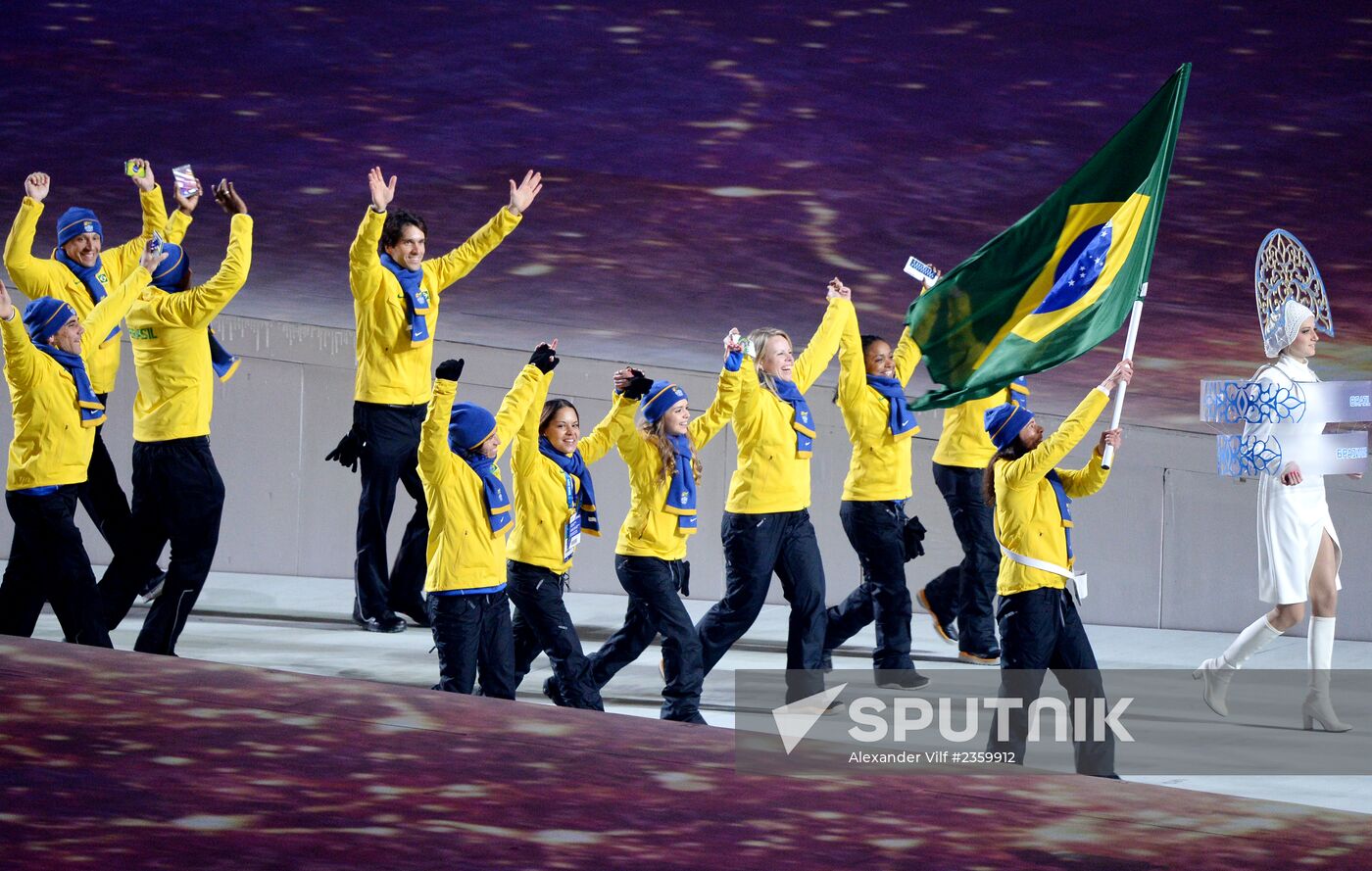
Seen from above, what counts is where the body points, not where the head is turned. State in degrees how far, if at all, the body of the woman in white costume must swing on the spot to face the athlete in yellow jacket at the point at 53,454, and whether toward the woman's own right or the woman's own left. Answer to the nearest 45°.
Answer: approximately 135° to the woman's own right

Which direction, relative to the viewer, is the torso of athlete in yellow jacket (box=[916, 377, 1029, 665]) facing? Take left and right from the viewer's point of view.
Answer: facing to the right of the viewer

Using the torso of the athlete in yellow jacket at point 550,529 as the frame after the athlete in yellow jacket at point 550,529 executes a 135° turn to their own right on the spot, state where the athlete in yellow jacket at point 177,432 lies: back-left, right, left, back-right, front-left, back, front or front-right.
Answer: front

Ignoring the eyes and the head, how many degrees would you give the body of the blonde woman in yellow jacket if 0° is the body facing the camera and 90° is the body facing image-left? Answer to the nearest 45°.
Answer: approximately 315°

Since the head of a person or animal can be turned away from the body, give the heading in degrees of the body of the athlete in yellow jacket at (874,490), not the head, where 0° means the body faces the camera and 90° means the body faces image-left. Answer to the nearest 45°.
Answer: approximately 315°
